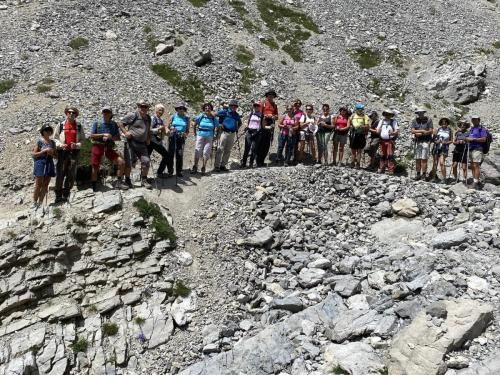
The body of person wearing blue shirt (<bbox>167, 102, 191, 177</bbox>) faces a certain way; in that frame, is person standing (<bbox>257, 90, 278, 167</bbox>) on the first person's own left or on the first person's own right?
on the first person's own left

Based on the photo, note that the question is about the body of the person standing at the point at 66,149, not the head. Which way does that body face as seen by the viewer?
toward the camera

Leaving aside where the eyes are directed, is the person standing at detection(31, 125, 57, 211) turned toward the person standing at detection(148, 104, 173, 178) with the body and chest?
no

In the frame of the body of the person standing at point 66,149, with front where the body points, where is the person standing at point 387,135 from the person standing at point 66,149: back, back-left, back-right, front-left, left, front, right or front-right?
left

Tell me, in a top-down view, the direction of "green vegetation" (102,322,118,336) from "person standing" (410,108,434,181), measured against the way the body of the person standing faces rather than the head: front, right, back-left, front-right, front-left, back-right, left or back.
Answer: front-right

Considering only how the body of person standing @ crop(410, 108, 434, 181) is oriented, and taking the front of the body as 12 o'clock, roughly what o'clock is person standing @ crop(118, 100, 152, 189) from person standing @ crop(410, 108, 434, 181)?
person standing @ crop(118, 100, 152, 189) is roughly at 2 o'clock from person standing @ crop(410, 108, 434, 181).

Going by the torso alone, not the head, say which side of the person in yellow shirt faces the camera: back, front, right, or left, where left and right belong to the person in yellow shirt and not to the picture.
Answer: front

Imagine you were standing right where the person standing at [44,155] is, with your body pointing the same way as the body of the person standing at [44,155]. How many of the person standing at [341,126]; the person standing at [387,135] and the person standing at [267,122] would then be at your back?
0

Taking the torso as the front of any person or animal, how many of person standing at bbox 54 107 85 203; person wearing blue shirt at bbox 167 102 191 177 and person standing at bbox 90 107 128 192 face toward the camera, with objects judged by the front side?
3

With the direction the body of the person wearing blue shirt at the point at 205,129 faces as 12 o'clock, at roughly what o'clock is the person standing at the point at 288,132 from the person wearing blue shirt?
The person standing is roughly at 8 o'clock from the person wearing blue shirt.

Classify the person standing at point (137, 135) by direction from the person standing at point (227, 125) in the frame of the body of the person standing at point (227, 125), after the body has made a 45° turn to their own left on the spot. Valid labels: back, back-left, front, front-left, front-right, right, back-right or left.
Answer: right

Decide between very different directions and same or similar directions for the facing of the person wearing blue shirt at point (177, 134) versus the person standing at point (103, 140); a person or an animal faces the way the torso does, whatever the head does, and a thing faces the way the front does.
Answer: same or similar directions

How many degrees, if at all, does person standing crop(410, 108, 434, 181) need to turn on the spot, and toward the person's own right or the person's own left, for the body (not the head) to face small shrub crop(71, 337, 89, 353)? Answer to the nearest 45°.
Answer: approximately 45° to the person's own right

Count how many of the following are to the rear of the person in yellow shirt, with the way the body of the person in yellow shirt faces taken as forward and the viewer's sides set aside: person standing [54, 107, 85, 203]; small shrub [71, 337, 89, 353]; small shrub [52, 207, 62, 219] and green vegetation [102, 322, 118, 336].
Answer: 0

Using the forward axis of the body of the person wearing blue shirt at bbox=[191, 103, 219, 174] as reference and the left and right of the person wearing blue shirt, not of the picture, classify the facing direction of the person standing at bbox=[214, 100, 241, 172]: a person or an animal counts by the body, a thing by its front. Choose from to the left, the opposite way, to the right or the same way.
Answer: the same way

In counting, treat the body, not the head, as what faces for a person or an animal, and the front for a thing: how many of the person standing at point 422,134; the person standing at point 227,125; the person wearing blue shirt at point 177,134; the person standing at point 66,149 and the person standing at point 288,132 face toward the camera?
5

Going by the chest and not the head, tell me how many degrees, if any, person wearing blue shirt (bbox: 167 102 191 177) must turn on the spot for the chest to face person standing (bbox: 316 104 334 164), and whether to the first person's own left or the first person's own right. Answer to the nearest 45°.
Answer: approximately 90° to the first person's own left

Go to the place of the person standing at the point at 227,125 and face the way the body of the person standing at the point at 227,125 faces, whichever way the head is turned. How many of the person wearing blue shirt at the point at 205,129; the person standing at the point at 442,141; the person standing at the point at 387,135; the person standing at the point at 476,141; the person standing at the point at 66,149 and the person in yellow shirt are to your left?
4

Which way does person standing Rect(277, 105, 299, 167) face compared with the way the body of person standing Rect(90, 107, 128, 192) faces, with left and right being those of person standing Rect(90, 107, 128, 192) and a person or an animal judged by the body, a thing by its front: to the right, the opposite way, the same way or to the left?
the same way

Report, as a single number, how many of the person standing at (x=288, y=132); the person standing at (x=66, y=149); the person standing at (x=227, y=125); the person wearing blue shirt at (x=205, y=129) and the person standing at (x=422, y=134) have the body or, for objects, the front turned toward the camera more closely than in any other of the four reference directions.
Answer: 5

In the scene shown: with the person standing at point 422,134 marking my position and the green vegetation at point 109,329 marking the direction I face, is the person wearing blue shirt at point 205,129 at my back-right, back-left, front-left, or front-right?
front-right

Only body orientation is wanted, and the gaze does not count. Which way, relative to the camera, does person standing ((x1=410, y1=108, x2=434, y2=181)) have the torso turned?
toward the camera

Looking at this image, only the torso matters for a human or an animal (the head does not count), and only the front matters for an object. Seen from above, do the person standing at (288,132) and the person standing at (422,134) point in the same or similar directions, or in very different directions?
same or similar directions
